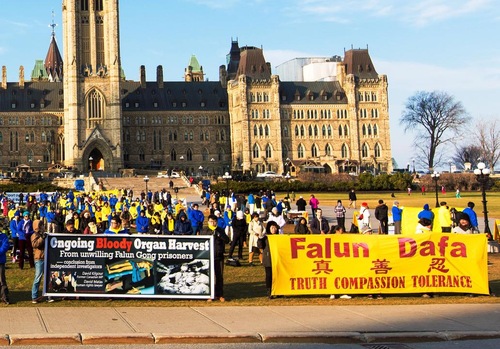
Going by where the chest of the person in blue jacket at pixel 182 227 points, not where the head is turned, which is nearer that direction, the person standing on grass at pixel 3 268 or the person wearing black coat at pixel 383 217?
the person standing on grass

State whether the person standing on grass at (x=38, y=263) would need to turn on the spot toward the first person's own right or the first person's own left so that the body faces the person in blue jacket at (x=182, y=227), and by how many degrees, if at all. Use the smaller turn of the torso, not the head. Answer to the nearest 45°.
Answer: approximately 45° to the first person's own left

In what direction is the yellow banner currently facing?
toward the camera

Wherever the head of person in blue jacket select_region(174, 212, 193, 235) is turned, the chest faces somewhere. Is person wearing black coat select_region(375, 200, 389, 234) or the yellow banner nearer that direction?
the yellow banner

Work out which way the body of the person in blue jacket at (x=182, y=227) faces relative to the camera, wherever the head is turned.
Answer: toward the camera
